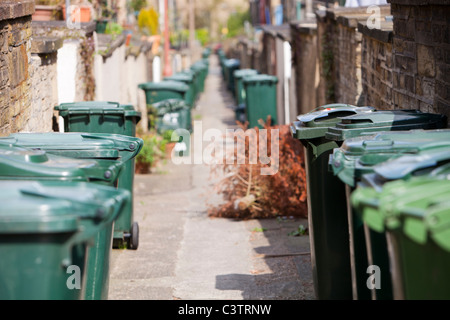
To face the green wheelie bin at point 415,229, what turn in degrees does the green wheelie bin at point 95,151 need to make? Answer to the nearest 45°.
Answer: approximately 135° to its left

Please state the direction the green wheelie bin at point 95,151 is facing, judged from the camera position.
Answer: facing to the left of the viewer

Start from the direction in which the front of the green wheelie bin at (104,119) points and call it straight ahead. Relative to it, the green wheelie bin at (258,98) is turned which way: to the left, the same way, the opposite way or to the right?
the opposite way

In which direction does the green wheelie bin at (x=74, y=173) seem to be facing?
to the viewer's left

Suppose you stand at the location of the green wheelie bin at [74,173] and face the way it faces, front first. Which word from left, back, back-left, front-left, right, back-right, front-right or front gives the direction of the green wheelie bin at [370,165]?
back

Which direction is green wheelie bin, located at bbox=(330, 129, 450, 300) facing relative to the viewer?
to the viewer's right
